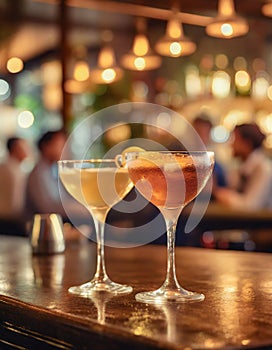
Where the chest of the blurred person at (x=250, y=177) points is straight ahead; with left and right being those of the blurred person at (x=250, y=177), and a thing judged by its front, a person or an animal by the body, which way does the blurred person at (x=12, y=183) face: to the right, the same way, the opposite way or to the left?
the opposite way

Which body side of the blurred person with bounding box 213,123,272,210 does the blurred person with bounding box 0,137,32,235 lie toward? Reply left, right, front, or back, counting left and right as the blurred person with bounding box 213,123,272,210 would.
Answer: front

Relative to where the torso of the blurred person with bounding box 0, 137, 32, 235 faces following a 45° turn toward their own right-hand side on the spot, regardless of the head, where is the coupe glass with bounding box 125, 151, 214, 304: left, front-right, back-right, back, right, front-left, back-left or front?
front-right

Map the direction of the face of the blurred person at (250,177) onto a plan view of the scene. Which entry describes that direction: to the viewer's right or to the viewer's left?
to the viewer's left

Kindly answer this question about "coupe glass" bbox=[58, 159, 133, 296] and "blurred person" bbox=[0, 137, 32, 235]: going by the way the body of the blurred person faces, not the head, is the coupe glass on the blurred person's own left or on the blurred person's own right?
on the blurred person's own right

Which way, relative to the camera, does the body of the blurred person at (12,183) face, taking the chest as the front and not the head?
to the viewer's right

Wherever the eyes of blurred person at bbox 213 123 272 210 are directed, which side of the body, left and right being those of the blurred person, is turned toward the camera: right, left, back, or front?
left

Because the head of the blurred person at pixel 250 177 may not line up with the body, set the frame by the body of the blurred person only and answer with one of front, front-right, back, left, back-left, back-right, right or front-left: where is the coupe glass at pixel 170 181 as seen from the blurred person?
left
